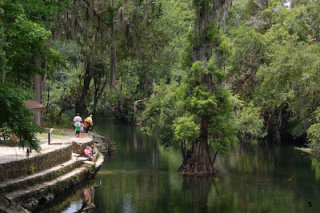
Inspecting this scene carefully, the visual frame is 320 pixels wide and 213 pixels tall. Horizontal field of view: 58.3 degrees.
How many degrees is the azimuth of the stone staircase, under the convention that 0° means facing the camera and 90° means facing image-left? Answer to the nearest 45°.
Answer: approximately 315°
